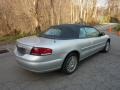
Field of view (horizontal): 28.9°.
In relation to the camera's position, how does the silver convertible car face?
facing away from the viewer and to the right of the viewer
